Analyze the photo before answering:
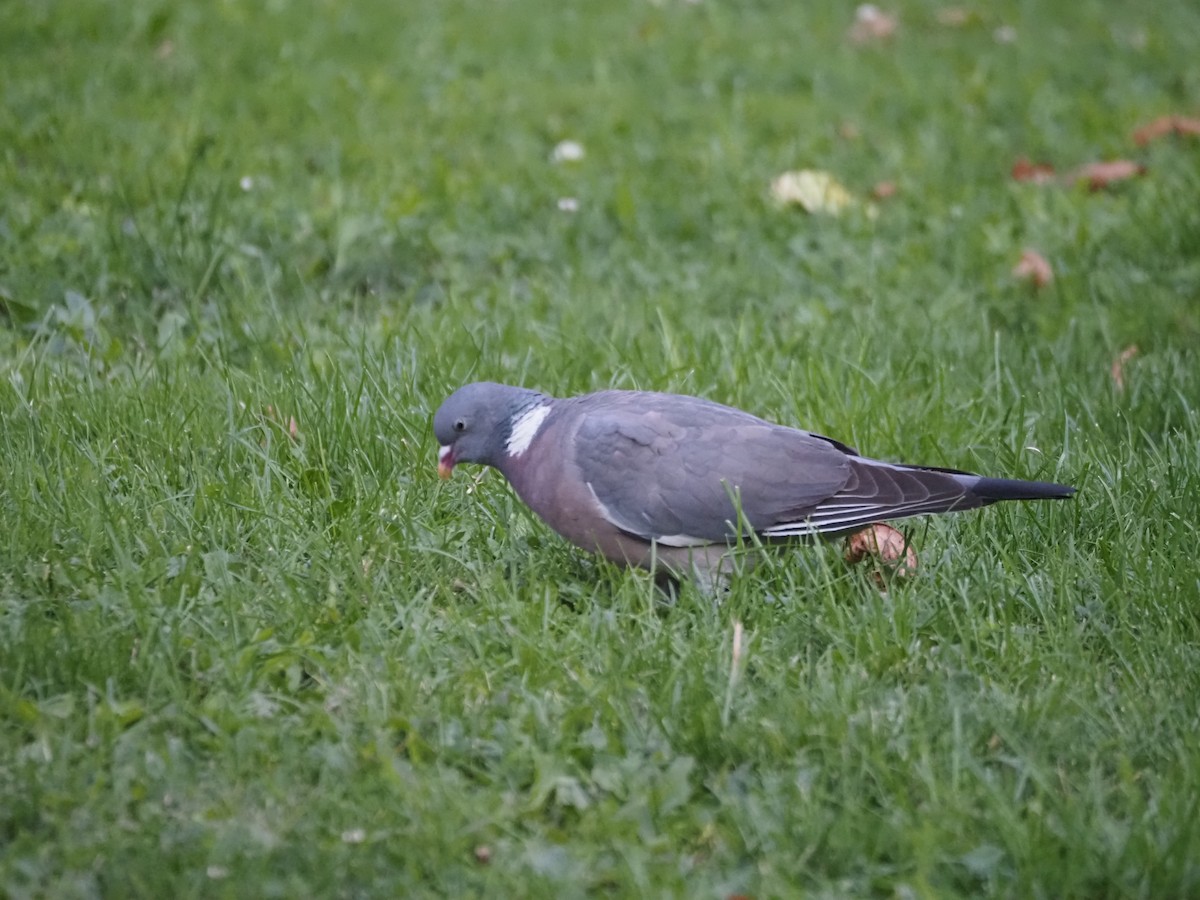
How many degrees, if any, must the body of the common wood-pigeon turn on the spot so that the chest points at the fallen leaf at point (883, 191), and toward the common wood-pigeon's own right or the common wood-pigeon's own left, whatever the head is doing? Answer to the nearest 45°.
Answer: approximately 90° to the common wood-pigeon's own right

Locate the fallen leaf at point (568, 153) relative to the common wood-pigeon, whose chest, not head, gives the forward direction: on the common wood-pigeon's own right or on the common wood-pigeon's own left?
on the common wood-pigeon's own right

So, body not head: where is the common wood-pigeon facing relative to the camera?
to the viewer's left

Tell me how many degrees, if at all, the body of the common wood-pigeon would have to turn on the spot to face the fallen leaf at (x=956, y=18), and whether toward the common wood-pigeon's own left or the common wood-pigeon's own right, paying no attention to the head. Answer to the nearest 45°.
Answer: approximately 90° to the common wood-pigeon's own right

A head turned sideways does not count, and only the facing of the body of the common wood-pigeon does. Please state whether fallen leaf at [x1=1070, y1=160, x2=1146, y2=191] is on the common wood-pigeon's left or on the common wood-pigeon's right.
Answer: on the common wood-pigeon's right

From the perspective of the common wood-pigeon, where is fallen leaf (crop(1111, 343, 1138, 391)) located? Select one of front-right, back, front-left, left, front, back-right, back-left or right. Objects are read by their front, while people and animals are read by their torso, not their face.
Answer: back-right

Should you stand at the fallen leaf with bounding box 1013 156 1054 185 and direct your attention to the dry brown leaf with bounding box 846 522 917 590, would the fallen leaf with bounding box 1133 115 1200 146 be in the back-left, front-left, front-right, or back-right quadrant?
back-left

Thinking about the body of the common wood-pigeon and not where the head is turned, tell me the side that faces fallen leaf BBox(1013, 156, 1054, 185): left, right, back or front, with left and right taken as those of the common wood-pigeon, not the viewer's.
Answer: right

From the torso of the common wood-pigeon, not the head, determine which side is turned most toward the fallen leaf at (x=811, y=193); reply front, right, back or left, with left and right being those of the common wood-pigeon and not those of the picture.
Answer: right

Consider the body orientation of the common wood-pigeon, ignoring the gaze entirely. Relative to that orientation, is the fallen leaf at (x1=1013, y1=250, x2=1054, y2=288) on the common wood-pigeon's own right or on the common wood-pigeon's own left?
on the common wood-pigeon's own right
